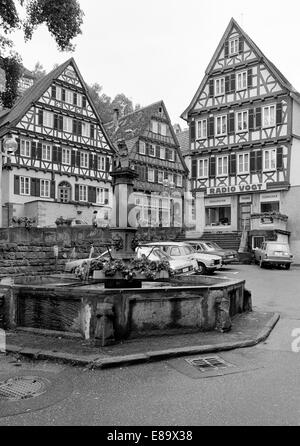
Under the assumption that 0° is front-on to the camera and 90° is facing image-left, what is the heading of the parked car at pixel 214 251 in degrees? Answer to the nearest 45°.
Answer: approximately 315°

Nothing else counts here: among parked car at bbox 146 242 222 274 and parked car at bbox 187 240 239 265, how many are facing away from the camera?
0

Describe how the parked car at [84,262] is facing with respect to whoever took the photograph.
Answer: facing the viewer and to the left of the viewer

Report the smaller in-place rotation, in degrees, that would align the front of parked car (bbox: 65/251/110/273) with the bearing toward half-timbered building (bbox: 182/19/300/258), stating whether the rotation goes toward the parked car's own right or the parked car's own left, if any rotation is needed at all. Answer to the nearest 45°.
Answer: approximately 180°

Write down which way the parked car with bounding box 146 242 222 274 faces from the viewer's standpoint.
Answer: facing the viewer and to the right of the viewer

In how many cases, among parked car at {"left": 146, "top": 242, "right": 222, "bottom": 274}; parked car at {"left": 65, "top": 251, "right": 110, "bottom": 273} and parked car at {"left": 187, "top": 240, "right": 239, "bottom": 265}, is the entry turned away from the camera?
0
